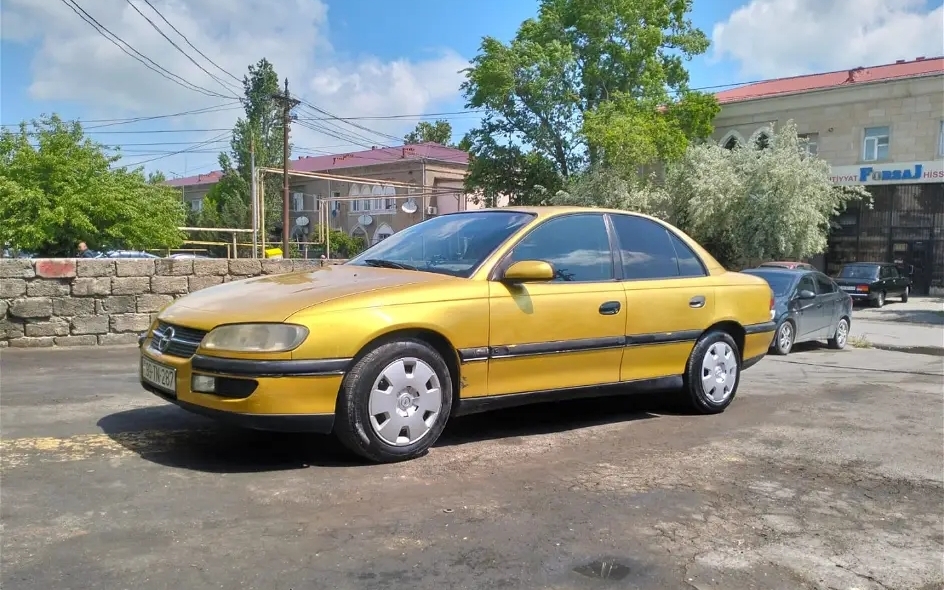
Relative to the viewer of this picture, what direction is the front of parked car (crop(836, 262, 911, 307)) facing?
facing away from the viewer and to the right of the viewer

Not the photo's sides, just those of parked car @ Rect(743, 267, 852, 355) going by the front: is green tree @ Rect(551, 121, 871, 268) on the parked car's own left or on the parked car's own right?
on the parked car's own right

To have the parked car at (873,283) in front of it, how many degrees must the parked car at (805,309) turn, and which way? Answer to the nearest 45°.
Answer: approximately 135° to its right

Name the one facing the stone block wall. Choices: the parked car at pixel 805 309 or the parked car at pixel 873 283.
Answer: the parked car at pixel 805 309

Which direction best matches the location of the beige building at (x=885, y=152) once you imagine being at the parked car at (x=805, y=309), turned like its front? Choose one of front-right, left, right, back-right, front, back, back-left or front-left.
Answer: back-right

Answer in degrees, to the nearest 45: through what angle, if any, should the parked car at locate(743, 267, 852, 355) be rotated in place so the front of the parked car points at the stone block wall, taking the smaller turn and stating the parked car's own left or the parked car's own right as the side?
0° — it already faces it

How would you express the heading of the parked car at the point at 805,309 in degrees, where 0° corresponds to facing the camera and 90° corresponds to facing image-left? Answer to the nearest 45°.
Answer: approximately 45°

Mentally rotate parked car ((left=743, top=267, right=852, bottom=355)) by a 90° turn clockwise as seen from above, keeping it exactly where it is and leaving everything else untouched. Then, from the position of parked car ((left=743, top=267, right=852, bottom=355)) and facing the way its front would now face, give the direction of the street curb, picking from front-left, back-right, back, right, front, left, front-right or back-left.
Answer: right

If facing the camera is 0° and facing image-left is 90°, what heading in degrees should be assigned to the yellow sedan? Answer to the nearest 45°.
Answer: approximately 45°

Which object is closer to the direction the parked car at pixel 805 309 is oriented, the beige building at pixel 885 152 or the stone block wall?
the stone block wall

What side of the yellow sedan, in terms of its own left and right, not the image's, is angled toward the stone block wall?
right
